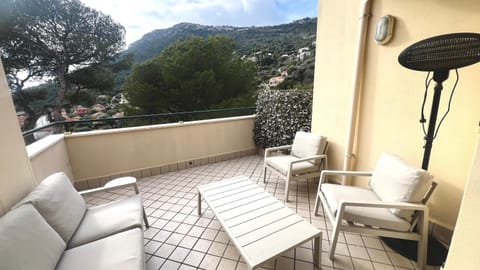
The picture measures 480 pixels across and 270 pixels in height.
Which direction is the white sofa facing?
to the viewer's right

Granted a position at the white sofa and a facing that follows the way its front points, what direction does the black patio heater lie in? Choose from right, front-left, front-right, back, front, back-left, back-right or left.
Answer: front-right

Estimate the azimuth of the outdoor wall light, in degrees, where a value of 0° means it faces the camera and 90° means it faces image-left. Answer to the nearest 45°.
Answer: approximately 45°

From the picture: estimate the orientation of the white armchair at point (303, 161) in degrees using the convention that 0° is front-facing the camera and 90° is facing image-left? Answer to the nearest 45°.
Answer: approximately 45°

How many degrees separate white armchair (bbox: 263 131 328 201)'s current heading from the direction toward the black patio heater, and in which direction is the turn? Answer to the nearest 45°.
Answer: approximately 90° to its left

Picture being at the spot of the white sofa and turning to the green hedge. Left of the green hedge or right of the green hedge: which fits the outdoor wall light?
right

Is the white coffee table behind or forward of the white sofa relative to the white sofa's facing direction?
forward

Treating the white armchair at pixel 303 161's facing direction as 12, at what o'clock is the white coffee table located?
The white coffee table is roughly at 11 o'clock from the white armchair.

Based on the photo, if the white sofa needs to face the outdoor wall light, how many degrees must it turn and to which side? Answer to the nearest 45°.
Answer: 0° — it already faces it

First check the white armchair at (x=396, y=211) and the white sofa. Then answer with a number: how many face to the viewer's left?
1

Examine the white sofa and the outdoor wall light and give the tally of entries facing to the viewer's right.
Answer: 1

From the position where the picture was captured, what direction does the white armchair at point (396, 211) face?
facing to the left of the viewer
